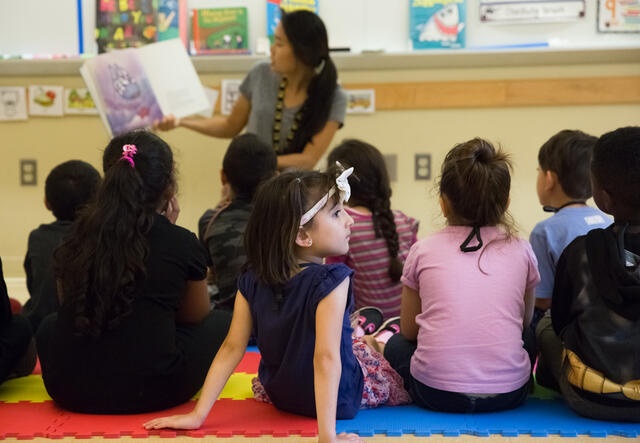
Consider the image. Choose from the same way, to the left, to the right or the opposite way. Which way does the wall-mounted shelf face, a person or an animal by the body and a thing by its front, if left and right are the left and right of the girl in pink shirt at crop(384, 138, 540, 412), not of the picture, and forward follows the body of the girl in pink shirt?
the opposite way

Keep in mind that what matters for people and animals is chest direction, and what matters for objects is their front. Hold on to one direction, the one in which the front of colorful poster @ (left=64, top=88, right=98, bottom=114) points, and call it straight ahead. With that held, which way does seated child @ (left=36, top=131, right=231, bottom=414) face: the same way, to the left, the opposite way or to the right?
the opposite way

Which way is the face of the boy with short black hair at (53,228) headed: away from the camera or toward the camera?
away from the camera

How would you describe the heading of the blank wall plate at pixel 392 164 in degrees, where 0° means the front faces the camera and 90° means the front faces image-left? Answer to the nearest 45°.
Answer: approximately 0°

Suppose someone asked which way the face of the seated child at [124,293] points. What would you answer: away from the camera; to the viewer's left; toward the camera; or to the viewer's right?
away from the camera

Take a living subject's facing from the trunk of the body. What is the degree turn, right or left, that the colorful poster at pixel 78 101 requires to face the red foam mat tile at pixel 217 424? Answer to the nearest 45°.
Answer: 0° — it already faces it

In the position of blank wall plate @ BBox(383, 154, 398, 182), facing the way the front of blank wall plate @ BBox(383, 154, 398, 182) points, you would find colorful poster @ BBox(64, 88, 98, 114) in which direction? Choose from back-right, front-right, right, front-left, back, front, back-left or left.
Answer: right

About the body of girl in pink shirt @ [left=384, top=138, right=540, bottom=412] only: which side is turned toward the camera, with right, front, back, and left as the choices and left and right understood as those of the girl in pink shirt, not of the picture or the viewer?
back

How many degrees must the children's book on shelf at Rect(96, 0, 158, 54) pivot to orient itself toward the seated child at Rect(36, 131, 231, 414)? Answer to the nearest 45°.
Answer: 0° — it already faces them

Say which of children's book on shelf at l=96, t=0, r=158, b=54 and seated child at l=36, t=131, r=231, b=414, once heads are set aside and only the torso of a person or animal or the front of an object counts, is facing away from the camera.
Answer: the seated child

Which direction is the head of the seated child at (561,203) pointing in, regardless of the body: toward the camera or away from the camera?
away from the camera

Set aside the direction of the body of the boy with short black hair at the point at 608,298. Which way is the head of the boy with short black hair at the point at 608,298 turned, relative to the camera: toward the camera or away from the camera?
away from the camera

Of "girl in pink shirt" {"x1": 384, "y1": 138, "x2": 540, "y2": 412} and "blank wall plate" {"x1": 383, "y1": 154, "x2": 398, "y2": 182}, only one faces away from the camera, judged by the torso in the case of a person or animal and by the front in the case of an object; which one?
the girl in pink shirt
